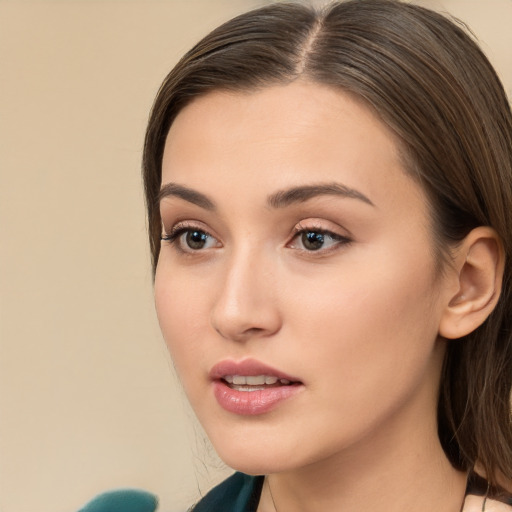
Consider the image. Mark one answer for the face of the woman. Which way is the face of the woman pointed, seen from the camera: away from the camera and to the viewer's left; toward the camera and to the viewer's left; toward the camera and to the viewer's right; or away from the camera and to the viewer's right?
toward the camera and to the viewer's left
